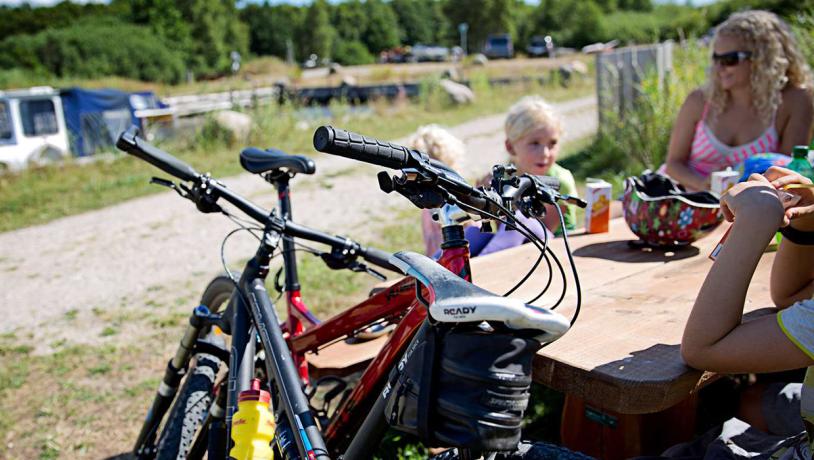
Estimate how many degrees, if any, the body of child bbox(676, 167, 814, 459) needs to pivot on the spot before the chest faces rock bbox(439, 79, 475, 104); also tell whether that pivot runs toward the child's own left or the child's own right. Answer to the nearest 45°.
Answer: approximately 90° to the child's own right

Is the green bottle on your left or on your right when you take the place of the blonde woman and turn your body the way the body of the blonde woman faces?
on your left

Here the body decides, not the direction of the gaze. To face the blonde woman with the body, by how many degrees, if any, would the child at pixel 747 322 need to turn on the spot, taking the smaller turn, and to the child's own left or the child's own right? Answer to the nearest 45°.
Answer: approximately 90° to the child's own right

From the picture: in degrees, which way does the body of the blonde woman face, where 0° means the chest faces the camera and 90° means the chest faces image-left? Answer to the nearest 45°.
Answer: approximately 45°

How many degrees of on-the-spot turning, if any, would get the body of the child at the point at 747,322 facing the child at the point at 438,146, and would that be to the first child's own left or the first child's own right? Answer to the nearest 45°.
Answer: approximately 45° to the first child's own right
